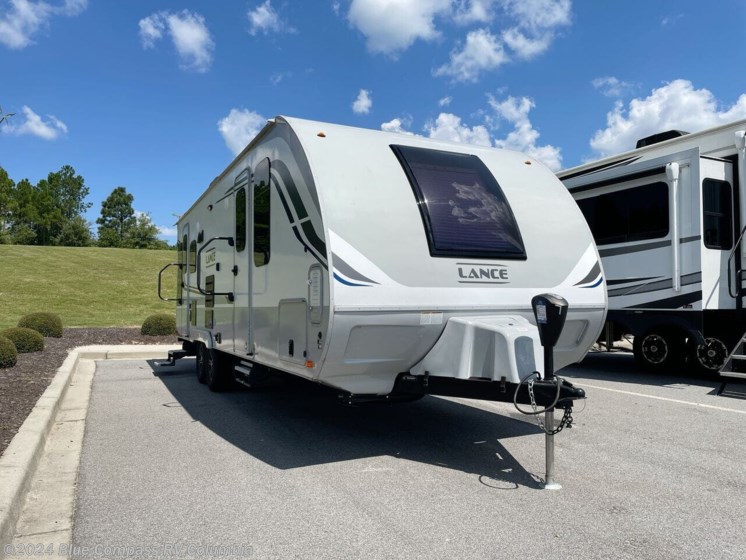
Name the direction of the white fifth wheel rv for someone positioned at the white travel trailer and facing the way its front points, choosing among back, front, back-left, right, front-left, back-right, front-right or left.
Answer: left

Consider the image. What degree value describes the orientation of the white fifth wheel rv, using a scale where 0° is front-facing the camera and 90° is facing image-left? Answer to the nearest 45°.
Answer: approximately 315°

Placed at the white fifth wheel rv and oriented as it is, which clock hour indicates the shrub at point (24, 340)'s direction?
The shrub is roughly at 4 o'clock from the white fifth wheel rv.

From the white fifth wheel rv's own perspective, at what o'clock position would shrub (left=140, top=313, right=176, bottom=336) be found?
The shrub is roughly at 5 o'clock from the white fifth wheel rv.

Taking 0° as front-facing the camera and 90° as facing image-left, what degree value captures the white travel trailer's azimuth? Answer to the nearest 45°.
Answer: approximately 315°

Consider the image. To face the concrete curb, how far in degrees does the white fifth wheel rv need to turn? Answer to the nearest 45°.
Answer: approximately 90° to its right

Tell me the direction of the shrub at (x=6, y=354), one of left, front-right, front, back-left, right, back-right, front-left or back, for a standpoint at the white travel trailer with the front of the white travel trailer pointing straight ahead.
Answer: back

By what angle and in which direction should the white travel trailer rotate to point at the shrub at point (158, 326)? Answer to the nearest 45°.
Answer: approximately 180°
